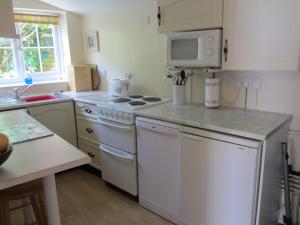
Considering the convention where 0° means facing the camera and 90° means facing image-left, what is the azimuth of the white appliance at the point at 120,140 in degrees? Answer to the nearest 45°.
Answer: approximately 45°

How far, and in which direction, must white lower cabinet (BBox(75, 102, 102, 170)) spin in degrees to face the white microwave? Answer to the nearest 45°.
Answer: approximately 90° to its left

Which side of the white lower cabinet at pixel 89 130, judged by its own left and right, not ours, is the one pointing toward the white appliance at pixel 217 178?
left

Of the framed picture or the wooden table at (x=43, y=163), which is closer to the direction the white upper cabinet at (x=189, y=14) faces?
the wooden table

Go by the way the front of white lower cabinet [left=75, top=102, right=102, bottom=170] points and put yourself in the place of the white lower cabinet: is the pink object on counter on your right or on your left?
on your right

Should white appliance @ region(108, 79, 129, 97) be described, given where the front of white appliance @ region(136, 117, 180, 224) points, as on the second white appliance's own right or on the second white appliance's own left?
on the second white appliance's own right

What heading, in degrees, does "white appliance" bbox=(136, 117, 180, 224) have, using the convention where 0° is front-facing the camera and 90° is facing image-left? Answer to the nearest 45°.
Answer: approximately 45°

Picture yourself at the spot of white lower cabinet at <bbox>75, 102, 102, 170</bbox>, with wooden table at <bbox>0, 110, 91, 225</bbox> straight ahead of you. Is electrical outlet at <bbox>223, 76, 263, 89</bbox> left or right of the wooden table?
left

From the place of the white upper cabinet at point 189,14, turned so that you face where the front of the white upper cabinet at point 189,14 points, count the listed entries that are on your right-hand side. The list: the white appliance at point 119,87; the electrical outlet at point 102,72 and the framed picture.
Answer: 3

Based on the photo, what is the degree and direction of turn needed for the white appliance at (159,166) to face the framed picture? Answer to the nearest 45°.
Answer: approximately 90° to its right
